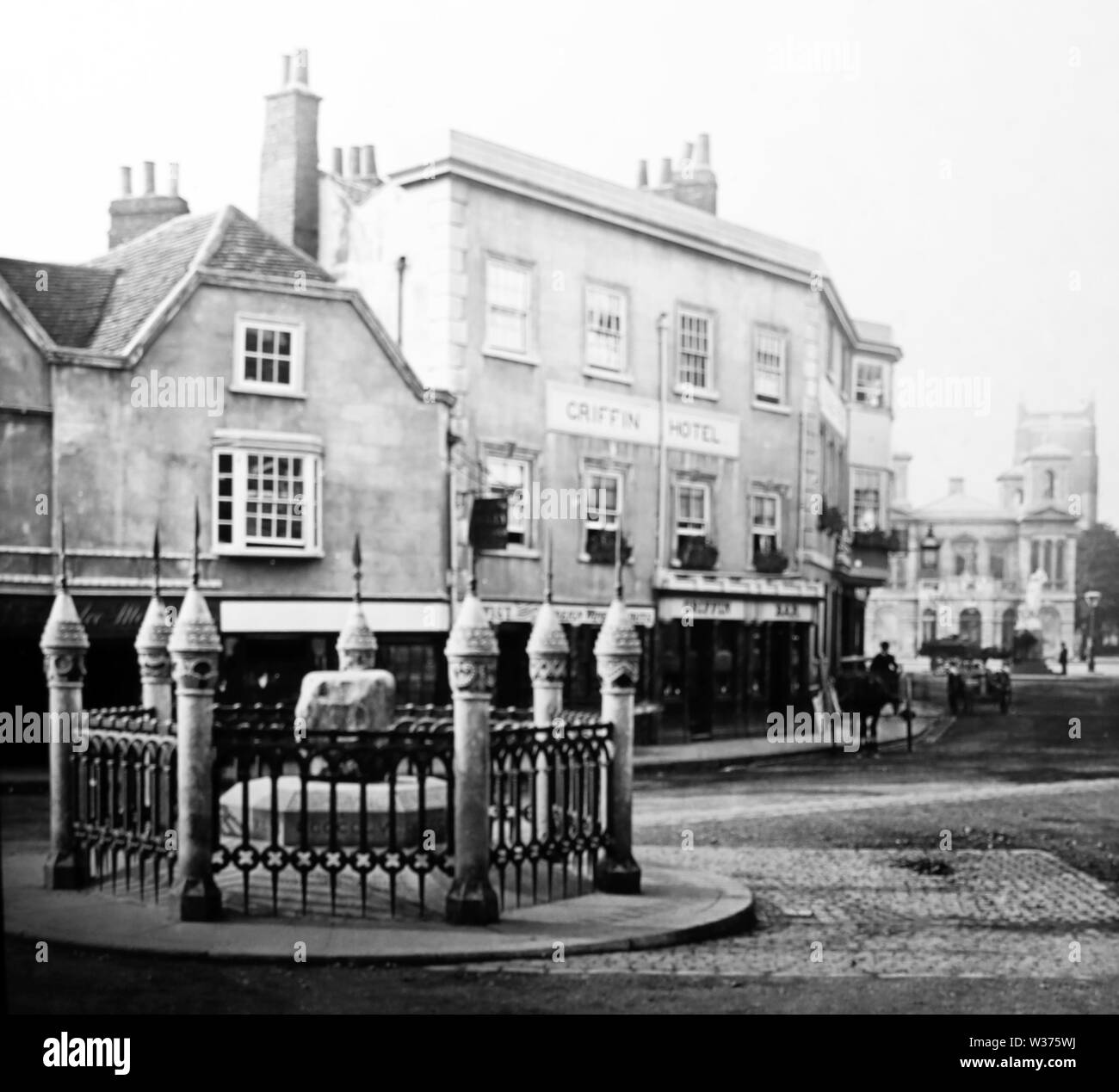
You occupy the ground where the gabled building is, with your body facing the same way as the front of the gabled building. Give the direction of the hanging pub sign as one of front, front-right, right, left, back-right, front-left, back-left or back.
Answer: left

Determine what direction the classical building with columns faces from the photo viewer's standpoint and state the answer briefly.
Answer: facing the viewer

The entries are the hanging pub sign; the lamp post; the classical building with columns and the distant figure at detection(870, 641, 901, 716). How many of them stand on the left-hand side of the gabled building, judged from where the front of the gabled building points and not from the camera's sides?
4

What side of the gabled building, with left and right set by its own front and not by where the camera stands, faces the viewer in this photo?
front

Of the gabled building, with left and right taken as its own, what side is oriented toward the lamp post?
left

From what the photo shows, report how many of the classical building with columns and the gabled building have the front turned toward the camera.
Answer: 2
